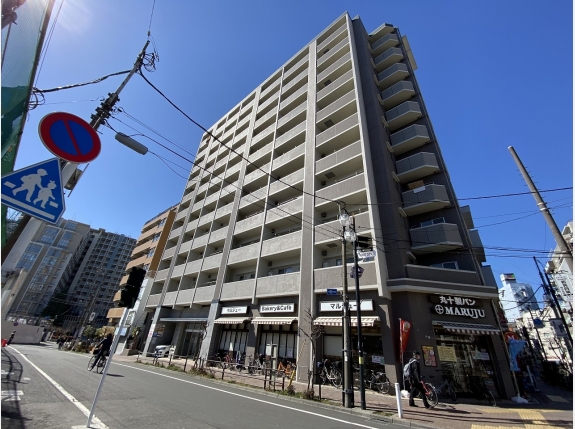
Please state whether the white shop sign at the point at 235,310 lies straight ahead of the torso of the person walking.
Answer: no

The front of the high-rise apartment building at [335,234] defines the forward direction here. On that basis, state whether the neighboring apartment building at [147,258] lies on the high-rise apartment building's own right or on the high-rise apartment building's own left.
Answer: on the high-rise apartment building's own right

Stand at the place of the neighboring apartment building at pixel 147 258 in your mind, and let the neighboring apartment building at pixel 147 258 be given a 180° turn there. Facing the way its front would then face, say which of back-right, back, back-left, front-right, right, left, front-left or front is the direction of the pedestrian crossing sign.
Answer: back-right

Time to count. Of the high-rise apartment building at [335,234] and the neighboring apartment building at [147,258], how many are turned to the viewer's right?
0

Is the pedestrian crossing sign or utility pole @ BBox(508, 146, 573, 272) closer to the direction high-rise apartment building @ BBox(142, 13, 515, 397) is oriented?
the pedestrian crossing sign

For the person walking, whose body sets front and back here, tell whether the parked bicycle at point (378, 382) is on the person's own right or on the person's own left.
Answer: on the person's own left

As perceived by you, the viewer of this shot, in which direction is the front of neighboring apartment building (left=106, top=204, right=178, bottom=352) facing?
facing the viewer and to the left of the viewer

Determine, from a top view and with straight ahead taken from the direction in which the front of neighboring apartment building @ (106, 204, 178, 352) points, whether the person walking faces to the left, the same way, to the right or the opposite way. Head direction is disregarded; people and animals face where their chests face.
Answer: to the left

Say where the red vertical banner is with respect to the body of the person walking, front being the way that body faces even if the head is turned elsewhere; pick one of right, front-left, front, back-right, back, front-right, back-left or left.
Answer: left

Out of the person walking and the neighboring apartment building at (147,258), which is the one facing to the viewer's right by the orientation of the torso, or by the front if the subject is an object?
the person walking

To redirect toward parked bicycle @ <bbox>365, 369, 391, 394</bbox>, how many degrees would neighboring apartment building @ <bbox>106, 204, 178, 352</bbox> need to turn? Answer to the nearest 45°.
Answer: approximately 45° to its left

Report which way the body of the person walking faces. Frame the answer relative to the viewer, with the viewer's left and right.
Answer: facing to the right of the viewer

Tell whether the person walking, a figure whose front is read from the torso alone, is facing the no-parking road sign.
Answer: no

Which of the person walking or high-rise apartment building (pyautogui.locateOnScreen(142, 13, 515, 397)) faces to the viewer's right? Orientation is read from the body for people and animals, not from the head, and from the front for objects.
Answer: the person walking

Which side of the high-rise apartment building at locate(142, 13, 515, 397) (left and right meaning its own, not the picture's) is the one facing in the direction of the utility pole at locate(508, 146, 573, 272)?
left

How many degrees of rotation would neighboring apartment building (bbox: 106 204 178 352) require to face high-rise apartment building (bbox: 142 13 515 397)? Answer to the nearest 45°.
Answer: approximately 90° to its left

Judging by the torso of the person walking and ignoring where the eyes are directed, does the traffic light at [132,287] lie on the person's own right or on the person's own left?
on the person's own right
